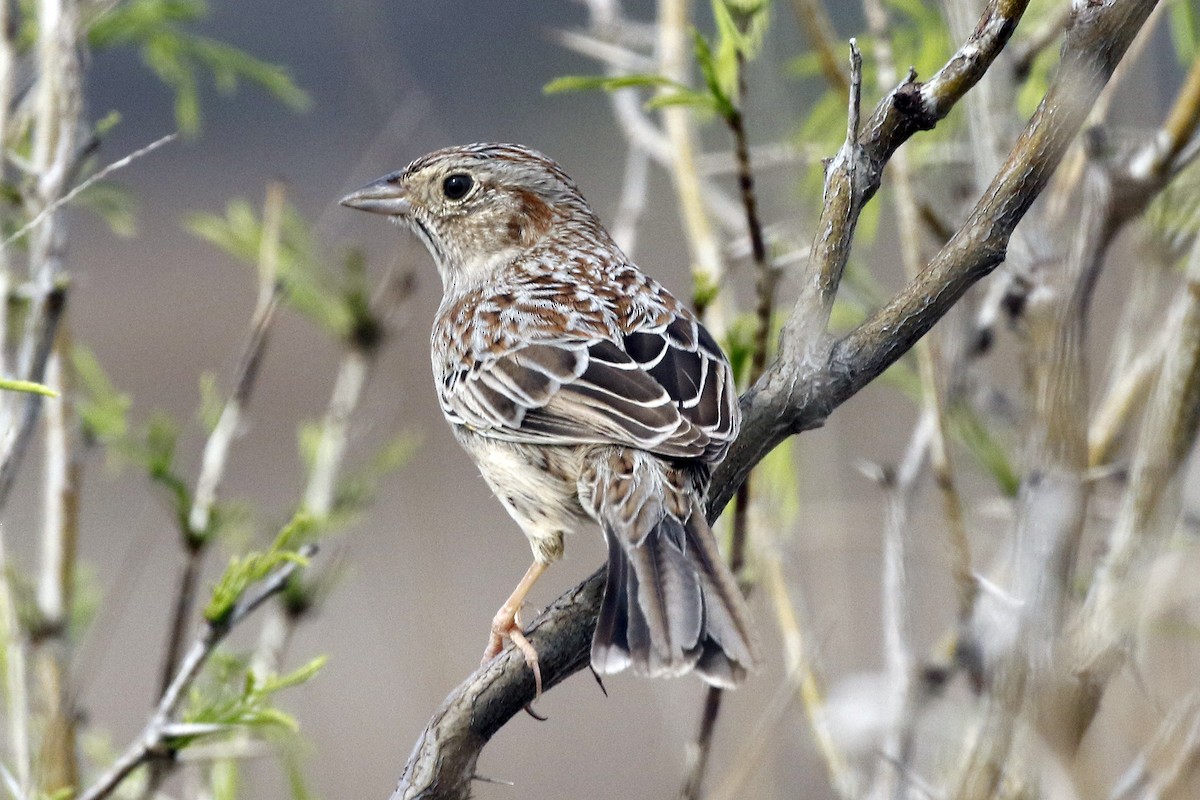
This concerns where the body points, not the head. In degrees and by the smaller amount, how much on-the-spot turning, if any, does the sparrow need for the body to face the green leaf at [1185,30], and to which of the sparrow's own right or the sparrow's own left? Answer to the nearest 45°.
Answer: approximately 135° to the sparrow's own right

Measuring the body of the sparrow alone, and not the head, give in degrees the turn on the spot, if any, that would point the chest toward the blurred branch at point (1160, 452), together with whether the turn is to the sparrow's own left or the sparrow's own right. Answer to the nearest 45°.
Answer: approximately 135° to the sparrow's own right

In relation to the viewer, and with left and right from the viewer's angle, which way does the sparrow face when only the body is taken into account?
facing away from the viewer and to the left of the viewer

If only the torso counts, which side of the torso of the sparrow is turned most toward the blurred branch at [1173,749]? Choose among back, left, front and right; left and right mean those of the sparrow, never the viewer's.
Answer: back

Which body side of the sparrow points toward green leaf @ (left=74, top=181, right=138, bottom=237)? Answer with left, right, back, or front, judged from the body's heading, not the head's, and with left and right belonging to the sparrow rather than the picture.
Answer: front
